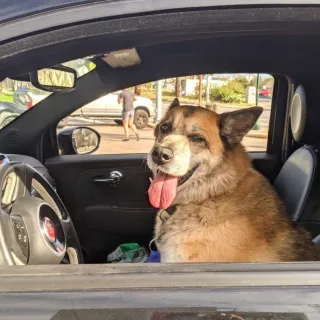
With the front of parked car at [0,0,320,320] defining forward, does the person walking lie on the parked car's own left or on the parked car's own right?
on the parked car's own right

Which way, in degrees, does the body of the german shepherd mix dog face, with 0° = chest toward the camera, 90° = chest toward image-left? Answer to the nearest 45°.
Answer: approximately 45°

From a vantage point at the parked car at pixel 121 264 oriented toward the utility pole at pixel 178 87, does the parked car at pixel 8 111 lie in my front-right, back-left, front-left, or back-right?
front-left

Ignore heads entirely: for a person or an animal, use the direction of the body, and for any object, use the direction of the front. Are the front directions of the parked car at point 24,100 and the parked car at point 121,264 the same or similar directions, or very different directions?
same or similar directions

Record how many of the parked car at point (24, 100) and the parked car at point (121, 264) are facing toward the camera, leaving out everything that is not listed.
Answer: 0

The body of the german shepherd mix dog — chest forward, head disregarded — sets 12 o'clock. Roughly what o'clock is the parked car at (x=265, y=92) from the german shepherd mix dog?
The parked car is roughly at 5 o'clock from the german shepherd mix dog.

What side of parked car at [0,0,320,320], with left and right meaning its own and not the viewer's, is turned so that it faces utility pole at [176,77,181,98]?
right

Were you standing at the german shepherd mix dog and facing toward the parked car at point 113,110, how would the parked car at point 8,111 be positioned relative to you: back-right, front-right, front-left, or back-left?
front-left

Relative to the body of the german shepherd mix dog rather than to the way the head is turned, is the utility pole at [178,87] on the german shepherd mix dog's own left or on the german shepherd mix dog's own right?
on the german shepherd mix dog's own right

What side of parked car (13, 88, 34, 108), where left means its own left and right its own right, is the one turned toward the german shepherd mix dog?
back

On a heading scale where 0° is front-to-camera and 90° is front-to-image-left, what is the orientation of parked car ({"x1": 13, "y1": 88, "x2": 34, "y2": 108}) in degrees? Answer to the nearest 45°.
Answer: approximately 135°

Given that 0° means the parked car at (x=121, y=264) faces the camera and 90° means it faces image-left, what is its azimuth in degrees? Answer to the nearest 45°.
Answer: approximately 90°
